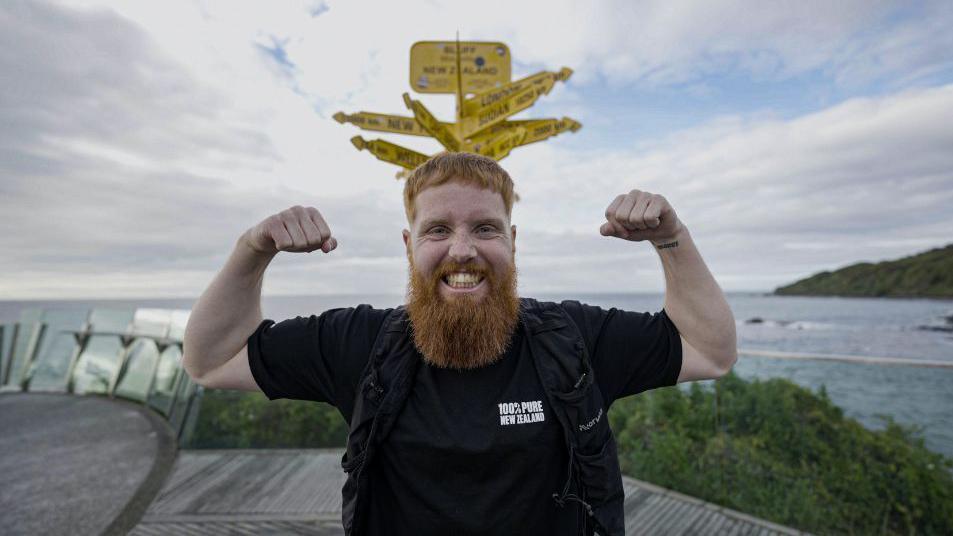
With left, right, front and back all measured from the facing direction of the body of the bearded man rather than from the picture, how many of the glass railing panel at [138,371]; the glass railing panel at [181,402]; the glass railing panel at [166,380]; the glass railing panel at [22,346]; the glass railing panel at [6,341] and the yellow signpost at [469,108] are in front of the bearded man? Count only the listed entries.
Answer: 0

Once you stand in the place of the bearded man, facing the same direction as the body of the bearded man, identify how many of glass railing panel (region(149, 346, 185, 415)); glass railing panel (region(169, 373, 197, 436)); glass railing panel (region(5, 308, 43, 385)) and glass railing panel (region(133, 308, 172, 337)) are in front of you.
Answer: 0

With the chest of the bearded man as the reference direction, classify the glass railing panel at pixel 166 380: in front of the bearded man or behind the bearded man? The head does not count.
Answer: behind

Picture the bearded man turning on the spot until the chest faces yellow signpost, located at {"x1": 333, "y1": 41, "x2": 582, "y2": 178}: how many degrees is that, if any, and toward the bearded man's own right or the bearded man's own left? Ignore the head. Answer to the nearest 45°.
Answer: approximately 180°

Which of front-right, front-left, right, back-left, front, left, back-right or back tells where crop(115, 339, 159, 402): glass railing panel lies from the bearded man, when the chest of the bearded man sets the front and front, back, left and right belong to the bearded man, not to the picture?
back-right

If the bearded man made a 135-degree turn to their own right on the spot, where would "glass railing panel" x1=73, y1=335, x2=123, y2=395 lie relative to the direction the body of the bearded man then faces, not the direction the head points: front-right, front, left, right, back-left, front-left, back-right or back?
front

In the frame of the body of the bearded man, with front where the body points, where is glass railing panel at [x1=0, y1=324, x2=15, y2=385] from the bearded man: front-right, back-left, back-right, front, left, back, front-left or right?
back-right

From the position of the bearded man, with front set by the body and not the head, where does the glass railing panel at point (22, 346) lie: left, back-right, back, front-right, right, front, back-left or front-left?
back-right

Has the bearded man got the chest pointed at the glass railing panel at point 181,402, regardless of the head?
no

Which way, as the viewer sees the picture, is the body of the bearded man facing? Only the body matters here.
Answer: toward the camera

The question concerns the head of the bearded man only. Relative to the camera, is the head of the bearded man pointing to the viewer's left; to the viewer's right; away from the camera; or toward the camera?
toward the camera

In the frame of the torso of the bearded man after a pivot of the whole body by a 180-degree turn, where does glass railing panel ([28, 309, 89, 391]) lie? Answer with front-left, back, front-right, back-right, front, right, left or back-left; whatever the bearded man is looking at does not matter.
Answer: front-left
